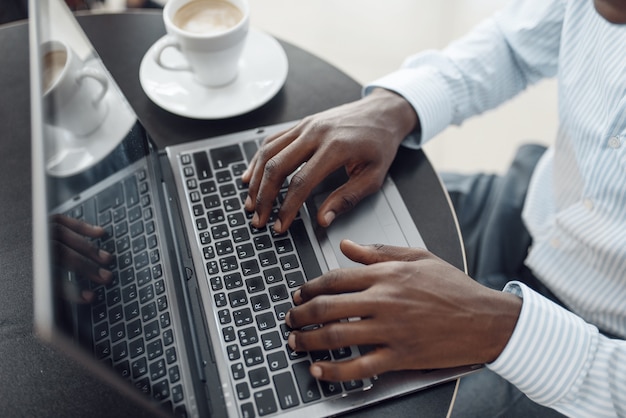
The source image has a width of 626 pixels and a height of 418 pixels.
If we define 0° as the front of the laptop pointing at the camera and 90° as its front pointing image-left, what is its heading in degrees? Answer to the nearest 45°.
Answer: approximately 270°
